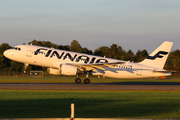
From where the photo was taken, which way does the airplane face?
to the viewer's left
